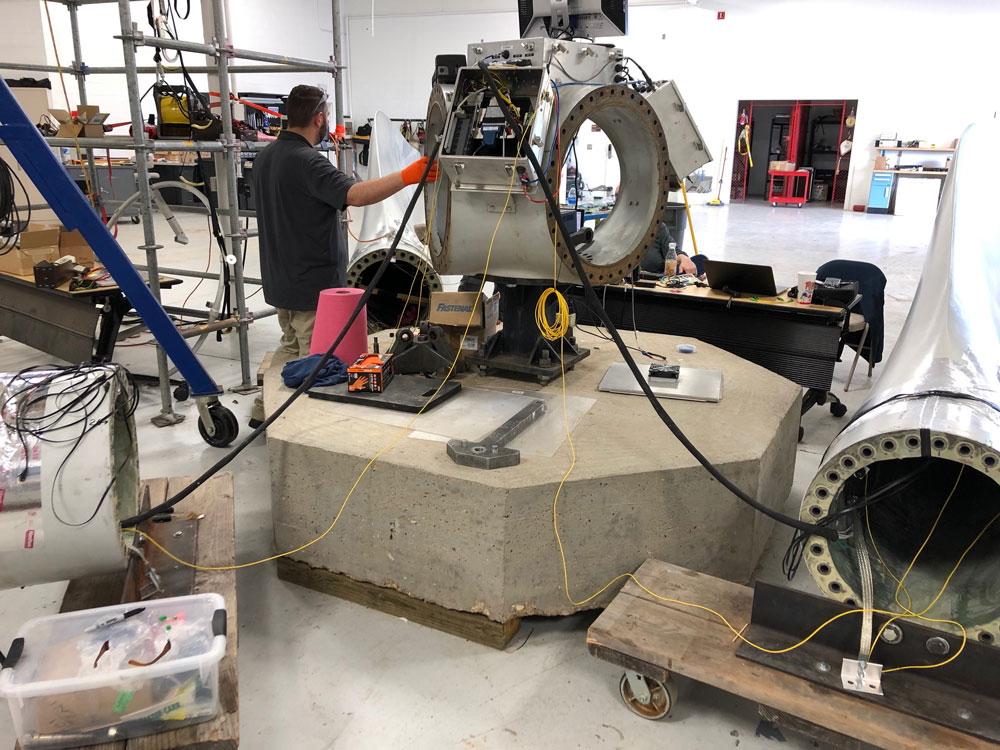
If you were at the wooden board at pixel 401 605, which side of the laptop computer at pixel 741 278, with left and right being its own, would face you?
back

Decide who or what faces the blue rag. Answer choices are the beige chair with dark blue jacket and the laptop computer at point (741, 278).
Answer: the beige chair with dark blue jacket

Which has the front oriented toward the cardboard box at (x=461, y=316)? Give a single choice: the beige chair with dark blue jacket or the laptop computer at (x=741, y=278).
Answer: the beige chair with dark blue jacket

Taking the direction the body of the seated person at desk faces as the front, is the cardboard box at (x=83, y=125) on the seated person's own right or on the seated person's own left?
on the seated person's own right

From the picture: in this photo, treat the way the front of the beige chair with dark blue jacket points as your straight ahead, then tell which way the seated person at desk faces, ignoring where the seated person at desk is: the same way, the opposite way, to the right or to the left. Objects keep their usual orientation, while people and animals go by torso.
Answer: to the left

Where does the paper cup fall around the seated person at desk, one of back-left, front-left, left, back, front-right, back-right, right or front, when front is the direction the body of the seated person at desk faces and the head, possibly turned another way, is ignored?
front

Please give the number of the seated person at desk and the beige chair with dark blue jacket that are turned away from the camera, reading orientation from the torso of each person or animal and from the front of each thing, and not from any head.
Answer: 0

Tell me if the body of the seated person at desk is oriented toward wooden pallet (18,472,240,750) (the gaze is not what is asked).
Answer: no

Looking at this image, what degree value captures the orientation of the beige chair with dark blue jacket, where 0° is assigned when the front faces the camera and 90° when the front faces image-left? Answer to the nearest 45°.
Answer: approximately 45°

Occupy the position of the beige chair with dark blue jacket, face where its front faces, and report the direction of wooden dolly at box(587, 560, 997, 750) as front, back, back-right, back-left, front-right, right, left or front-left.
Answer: front-left

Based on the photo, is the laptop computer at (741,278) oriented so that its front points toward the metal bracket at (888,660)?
no

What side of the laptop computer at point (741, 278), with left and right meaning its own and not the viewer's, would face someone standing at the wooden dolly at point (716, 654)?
back

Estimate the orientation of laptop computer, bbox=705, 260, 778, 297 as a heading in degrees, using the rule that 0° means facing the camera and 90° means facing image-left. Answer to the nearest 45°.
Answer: approximately 180°
